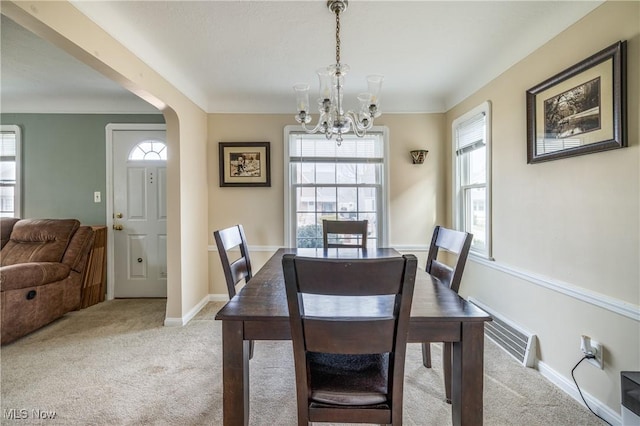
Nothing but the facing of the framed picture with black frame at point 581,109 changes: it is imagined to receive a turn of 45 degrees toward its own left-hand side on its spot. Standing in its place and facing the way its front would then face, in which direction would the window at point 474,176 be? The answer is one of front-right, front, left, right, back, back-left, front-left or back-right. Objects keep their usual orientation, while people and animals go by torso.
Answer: back-right

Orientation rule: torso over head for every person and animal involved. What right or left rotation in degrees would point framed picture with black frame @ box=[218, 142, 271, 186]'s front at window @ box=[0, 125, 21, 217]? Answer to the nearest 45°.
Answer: approximately 90° to its right

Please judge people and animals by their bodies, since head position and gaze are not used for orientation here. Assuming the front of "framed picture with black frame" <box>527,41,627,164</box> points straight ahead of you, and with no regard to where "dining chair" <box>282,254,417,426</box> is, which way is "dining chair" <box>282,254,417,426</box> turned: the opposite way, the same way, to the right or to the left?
to the right

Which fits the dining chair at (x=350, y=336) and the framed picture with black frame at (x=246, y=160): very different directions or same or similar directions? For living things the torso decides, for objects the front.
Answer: very different directions

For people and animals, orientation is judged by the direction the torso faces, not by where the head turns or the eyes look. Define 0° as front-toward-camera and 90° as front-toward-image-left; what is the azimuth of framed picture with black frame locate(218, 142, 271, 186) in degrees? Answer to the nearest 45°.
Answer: approximately 0°

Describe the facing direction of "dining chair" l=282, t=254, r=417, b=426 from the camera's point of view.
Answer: facing away from the viewer

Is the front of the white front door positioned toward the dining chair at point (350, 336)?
yes

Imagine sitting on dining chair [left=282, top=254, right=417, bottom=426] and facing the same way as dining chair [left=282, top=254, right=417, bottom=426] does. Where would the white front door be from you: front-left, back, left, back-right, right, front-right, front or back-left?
front-left

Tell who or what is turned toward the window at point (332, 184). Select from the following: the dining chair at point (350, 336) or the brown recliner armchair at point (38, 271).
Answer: the dining chair

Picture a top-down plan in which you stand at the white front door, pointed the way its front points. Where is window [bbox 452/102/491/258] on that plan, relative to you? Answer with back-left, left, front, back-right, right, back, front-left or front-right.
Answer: front-left
